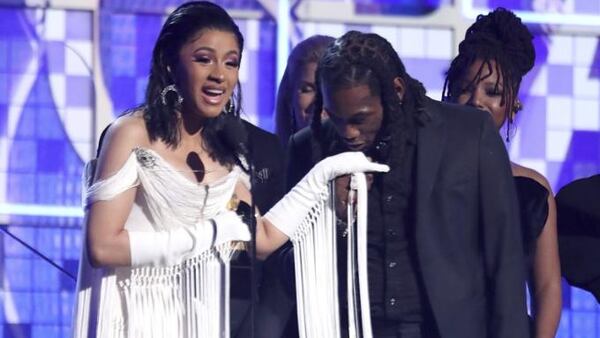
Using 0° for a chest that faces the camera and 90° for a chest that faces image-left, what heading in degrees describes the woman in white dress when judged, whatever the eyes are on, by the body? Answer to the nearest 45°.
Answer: approximately 315°

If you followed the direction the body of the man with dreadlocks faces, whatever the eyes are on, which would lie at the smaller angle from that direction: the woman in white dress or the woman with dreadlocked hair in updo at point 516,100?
the woman in white dress

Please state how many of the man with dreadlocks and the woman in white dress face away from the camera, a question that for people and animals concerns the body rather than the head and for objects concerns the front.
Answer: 0

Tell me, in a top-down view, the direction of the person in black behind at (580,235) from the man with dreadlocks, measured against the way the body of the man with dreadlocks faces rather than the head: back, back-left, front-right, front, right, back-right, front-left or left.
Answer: back

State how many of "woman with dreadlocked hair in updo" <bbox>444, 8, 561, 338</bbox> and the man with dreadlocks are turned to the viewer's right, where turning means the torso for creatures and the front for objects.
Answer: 0

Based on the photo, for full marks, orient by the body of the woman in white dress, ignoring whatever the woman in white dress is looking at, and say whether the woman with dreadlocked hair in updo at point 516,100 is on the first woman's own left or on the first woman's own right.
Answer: on the first woman's own left

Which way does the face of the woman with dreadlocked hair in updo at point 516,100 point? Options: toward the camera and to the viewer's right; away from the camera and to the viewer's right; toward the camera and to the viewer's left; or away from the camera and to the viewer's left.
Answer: toward the camera and to the viewer's left
